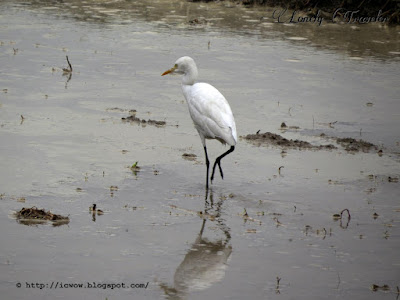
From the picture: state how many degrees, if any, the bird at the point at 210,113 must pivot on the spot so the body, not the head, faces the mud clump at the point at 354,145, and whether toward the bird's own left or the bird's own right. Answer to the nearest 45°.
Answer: approximately 135° to the bird's own right

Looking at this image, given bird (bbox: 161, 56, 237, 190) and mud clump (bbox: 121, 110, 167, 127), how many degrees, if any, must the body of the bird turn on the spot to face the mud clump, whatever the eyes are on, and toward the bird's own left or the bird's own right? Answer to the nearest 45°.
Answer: approximately 45° to the bird's own right

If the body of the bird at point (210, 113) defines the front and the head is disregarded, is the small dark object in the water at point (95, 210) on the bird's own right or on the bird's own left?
on the bird's own left

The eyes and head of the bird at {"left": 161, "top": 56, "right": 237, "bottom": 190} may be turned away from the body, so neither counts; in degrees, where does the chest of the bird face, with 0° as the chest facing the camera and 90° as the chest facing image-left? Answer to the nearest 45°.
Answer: approximately 90°

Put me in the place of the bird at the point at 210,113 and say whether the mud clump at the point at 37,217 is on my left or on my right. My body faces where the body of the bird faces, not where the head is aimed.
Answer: on my left

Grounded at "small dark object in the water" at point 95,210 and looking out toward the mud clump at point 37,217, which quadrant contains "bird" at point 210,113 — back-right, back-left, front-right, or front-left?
back-right
